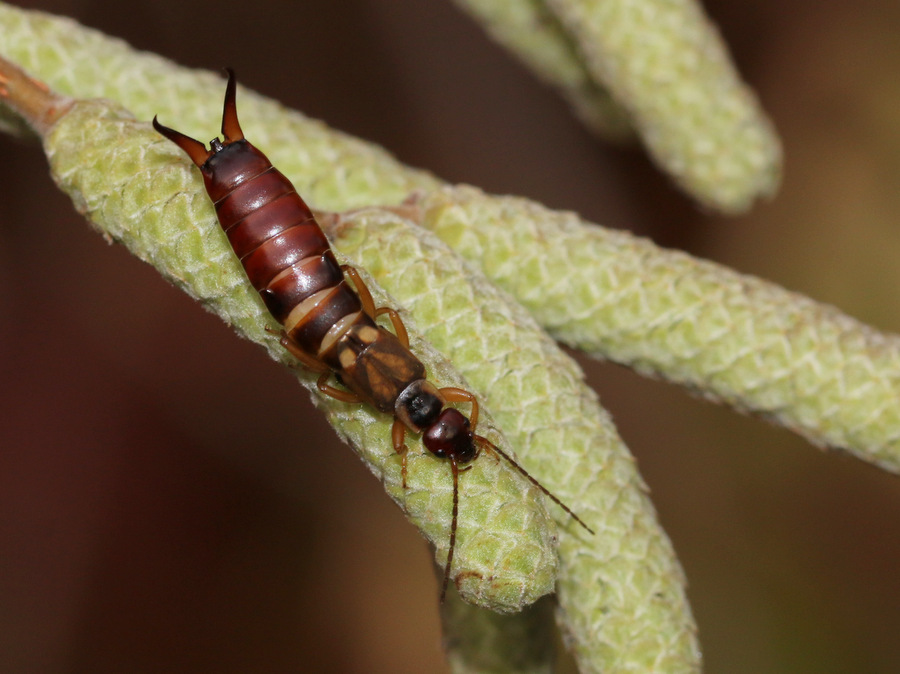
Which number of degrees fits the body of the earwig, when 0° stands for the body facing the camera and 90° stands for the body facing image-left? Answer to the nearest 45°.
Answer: approximately 315°

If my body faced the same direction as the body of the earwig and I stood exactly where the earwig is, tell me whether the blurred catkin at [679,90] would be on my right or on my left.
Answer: on my left

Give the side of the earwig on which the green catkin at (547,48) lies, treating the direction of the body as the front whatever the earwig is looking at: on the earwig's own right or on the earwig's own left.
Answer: on the earwig's own left
